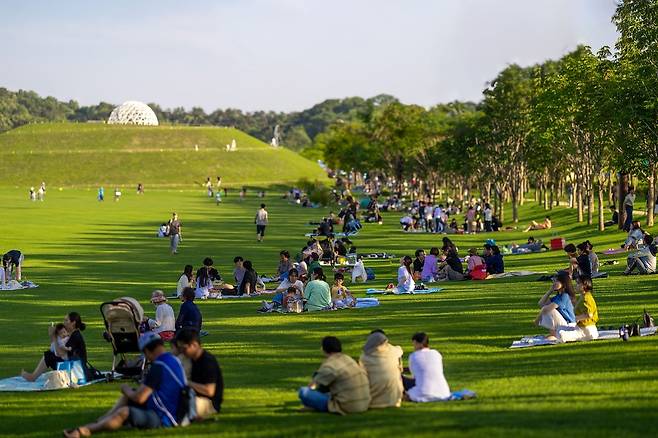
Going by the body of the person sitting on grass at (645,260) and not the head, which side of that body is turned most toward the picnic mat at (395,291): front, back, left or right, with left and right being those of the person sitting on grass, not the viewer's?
front

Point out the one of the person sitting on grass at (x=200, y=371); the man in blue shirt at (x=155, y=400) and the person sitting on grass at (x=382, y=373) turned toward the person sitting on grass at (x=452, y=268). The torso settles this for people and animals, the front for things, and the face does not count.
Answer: the person sitting on grass at (x=382, y=373)

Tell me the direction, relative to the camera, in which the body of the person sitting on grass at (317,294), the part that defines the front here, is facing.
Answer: away from the camera

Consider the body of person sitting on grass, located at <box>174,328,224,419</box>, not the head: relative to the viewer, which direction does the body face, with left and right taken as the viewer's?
facing to the left of the viewer

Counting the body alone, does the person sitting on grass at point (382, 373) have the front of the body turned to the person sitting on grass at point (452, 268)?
yes

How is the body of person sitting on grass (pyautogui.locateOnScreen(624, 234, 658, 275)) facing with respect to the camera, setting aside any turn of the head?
to the viewer's left

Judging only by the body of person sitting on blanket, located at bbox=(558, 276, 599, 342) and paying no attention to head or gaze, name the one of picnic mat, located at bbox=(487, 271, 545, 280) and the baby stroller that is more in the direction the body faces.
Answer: the baby stroller

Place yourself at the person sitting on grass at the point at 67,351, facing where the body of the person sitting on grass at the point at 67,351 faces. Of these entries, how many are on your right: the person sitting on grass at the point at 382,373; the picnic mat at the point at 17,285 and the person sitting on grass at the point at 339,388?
1

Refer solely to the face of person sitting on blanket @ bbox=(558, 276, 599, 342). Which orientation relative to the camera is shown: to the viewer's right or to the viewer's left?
to the viewer's left

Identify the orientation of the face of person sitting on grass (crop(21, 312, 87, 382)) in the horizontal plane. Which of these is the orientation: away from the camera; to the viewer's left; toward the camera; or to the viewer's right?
to the viewer's left

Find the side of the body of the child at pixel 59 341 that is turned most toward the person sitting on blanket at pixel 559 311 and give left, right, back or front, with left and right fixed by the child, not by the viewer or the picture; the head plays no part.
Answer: front

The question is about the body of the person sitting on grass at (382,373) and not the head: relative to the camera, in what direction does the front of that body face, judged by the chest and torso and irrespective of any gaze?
away from the camera

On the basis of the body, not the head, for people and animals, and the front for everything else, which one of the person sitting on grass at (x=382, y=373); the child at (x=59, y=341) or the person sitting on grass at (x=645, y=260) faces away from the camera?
the person sitting on grass at (x=382, y=373)

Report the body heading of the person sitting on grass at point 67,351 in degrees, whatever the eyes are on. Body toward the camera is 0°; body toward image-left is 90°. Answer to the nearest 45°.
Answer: approximately 90°
